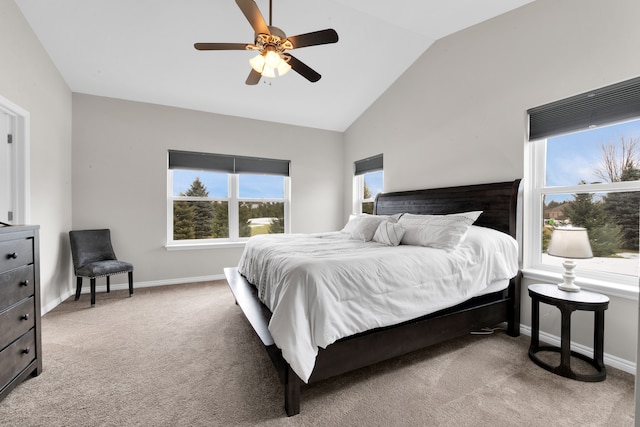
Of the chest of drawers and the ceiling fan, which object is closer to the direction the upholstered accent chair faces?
the ceiling fan

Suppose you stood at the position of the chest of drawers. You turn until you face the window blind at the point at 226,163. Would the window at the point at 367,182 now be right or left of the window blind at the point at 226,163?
right

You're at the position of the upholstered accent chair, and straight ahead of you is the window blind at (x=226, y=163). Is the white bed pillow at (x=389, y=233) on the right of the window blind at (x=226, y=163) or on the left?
right

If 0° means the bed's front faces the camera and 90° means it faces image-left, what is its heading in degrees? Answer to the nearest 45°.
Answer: approximately 45°

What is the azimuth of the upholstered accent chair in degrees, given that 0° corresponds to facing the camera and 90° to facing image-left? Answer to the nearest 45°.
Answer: approximately 315°
